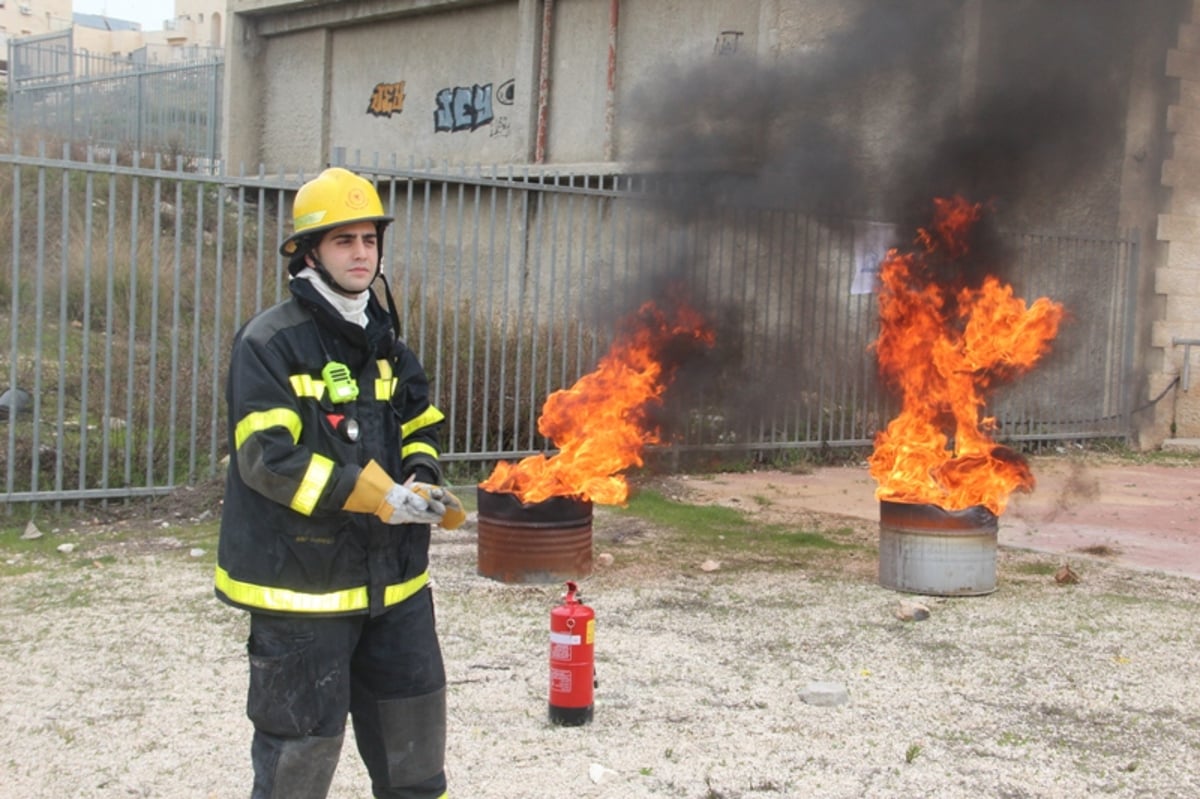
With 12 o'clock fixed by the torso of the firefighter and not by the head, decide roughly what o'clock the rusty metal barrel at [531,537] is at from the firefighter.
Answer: The rusty metal barrel is roughly at 8 o'clock from the firefighter.

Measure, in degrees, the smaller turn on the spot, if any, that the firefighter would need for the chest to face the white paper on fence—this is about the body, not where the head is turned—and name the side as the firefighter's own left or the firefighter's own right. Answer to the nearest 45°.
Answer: approximately 90° to the firefighter's own left

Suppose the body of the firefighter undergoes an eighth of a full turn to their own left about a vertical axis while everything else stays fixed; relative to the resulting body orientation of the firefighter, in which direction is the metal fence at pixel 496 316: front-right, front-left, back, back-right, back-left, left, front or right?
left

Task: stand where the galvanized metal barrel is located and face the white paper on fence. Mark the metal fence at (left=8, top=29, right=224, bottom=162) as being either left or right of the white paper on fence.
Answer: left

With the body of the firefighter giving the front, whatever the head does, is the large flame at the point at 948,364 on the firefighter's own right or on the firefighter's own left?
on the firefighter's own left

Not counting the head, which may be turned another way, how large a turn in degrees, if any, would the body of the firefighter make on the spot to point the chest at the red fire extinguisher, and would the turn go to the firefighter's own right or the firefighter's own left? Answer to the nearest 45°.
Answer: approximately 90° to the firefighter's own left

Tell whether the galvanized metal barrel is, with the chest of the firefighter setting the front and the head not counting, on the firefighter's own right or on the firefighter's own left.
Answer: on the firefighter's own left

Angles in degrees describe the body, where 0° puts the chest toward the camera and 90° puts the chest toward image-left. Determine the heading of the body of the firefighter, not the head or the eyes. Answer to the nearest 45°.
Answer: approximately 315°
